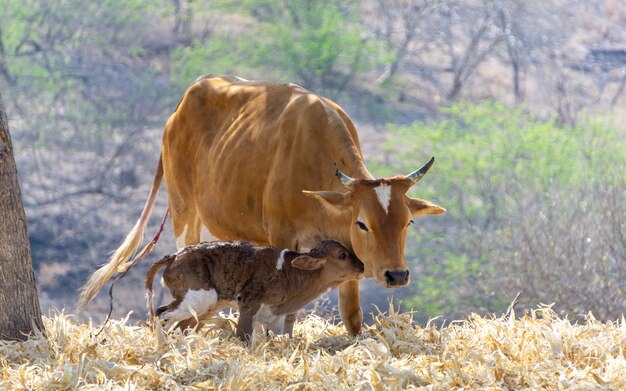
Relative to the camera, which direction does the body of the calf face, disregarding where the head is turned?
to the viewer's right

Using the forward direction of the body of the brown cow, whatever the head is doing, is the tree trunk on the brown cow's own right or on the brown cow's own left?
on the brown cow's own right

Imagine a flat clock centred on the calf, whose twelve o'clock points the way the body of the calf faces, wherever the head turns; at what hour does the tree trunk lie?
The tree trunk is roughly at 6 o'clock from the calf.

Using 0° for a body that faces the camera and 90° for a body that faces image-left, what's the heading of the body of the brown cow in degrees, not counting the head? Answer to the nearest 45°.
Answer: approximately 315°
